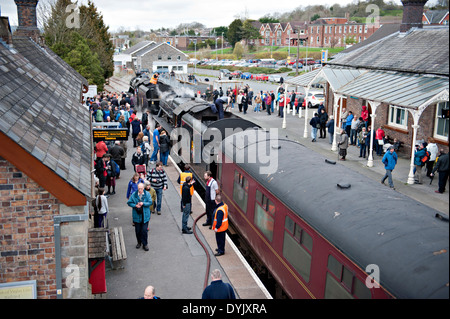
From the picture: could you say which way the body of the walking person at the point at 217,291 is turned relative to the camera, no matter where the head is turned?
away from the camera

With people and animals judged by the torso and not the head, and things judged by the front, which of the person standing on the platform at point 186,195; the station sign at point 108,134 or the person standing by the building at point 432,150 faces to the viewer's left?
the person standing by the building at point 432,150

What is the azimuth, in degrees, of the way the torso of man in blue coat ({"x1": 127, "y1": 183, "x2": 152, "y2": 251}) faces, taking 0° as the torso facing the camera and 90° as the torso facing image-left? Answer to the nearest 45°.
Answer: approximately 0°

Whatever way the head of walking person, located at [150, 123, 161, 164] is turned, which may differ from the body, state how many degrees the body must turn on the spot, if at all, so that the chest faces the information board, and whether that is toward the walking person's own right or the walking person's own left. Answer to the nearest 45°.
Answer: approximately 90° to the walking person's own right

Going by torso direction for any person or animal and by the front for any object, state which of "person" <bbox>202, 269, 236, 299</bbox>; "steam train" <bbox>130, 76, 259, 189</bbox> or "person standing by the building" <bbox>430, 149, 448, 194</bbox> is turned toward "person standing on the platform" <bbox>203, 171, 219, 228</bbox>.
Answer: "person" <bbox>202, 269, 236, 299</bbox>
